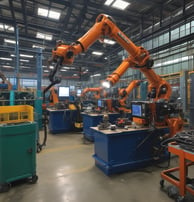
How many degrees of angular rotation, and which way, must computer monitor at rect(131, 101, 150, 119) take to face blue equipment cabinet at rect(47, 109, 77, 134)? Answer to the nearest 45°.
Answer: approximately 90° to its right

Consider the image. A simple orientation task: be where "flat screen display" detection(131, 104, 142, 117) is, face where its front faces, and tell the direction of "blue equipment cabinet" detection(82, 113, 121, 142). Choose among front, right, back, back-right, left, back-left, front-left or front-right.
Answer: right

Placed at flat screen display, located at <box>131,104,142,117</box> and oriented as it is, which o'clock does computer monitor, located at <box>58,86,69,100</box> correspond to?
The computer monitor is roughly at 3 o'clock from the flat screen display.

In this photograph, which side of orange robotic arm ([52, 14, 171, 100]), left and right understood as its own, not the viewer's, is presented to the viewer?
left

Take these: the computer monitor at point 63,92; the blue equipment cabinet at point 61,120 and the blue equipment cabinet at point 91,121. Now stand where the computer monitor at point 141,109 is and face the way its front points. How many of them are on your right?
3

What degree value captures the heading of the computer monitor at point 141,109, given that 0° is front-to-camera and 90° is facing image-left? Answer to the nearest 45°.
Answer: approximately 45°

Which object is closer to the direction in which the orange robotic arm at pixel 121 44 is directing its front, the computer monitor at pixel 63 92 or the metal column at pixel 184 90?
the computer monitor

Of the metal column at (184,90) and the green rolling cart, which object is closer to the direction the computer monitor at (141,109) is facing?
the green rolling cart

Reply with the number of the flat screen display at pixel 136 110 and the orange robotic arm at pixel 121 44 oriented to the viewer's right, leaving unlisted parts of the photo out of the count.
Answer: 0
